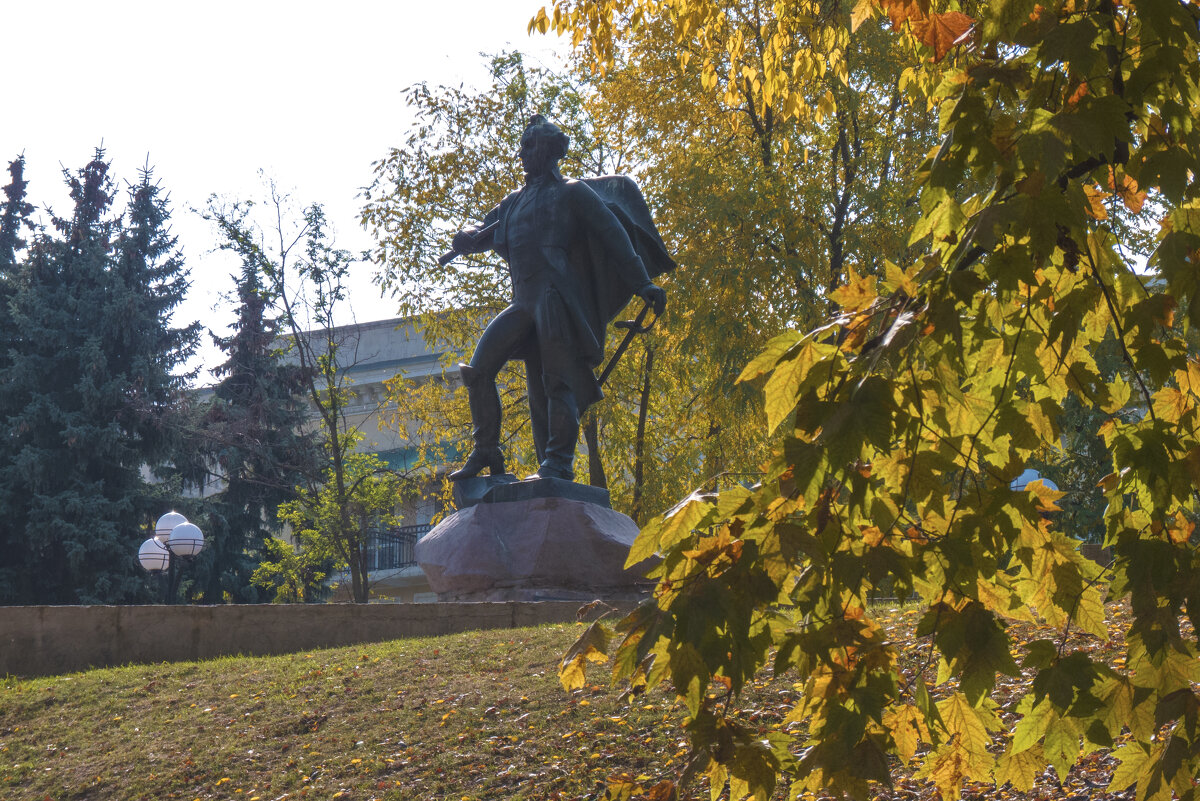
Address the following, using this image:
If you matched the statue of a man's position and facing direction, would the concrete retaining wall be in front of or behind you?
in front

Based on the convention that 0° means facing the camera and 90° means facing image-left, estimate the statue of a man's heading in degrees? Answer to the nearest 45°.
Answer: approximately 45°

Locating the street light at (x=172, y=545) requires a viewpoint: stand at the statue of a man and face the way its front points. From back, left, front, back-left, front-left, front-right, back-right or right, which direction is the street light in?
right

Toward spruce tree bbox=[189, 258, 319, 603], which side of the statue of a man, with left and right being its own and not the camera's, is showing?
right

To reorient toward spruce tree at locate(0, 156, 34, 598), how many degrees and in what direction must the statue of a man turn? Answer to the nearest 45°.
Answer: approximately 90° to its right

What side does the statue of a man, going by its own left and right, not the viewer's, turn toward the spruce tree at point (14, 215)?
right
